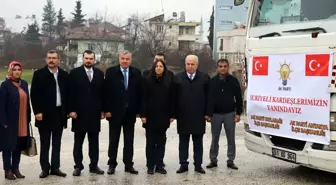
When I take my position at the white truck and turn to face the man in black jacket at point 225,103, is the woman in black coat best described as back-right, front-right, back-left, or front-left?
front-left

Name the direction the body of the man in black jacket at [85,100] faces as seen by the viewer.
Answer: toward the camera

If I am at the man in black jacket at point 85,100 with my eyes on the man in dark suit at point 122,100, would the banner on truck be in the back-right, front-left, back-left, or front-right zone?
front-right

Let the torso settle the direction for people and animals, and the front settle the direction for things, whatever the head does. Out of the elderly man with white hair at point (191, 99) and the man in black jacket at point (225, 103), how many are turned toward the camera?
2

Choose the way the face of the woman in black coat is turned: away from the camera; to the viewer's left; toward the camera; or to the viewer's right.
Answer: toward the camera

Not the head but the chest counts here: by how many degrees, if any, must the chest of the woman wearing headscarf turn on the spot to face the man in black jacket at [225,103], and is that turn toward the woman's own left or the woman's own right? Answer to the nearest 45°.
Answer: approximately 45° to the woman's own left

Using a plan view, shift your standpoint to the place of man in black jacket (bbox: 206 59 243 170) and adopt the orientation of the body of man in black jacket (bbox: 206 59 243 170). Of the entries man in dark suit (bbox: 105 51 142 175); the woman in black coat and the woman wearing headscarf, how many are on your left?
0

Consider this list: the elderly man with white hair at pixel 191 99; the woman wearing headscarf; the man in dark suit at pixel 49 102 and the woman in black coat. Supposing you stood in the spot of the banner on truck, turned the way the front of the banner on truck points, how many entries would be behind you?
0

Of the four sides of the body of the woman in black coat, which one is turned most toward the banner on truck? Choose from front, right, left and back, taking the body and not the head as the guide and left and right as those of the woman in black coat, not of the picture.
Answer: left

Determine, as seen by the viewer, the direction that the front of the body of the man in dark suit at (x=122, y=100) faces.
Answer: toward the camera

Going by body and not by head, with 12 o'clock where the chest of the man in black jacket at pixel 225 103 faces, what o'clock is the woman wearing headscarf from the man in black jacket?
The woman wearing headscarf is roughly at 2 o'clock from the man in black jacket.

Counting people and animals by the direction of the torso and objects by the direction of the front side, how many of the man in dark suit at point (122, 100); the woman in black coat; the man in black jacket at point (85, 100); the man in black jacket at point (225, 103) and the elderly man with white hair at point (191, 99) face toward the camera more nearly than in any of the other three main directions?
5

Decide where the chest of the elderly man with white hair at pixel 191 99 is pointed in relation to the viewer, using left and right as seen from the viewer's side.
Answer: facing the viewer

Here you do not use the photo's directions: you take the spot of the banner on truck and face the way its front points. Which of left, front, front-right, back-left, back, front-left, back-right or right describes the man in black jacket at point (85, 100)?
front-right

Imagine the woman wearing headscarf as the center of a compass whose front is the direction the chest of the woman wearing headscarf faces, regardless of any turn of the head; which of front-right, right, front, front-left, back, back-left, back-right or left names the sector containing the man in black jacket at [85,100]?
front-left

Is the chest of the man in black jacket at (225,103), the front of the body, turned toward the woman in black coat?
no

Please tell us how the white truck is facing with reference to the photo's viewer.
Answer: facing the viewer and to the left of the viewer

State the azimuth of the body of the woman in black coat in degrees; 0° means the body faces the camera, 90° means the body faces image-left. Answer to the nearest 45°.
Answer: approximately 0°
